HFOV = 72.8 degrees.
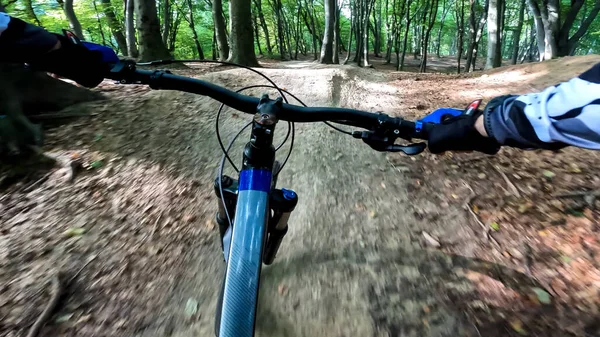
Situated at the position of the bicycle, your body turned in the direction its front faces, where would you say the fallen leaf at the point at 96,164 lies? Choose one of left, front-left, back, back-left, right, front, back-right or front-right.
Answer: front-left

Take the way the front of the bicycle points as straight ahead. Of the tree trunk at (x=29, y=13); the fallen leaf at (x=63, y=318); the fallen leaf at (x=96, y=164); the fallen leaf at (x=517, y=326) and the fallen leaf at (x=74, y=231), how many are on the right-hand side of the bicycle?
1

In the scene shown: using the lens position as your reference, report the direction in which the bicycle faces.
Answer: facing away from the viewer

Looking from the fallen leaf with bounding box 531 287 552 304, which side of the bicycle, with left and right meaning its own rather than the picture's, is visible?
right

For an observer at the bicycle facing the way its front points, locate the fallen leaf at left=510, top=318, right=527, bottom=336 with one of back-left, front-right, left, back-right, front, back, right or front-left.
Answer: right

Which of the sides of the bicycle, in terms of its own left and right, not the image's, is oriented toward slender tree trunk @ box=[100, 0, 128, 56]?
front

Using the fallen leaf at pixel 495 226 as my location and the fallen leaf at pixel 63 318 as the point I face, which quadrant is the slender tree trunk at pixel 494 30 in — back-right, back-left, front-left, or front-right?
back-right

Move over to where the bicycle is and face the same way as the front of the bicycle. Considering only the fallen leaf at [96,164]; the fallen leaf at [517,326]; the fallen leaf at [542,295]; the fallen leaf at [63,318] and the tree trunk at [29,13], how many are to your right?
2

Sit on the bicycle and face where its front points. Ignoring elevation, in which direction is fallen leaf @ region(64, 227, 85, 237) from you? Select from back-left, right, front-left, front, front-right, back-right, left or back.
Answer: front-left

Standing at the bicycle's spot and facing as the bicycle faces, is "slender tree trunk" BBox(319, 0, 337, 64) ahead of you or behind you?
ahead

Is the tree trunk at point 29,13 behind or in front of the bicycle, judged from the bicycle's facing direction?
in front

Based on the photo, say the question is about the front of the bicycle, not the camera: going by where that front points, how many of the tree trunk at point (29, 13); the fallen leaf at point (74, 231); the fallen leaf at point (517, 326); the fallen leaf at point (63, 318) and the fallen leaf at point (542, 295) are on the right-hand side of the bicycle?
2

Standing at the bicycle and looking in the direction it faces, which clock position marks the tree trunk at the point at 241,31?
The tree trunk is roughly at 12 o'clock from the bicycle.
